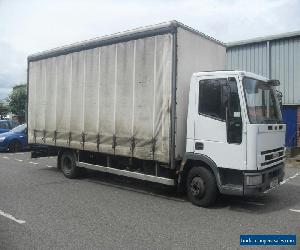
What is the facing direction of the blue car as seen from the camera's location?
facing the viewer and to the left of the viewer

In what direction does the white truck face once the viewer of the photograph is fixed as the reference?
facing the viewer and to the right of the viewer

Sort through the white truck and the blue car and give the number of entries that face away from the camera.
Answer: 0

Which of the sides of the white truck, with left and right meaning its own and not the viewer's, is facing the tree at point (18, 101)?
back

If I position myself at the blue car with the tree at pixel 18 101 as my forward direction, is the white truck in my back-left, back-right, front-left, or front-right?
back-right

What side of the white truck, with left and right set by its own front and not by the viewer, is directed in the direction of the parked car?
back

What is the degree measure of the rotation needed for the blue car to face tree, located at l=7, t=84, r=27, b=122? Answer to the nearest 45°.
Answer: approximately 135° to its right

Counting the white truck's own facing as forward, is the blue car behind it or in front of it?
behind

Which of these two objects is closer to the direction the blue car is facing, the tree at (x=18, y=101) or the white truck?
the white truck
